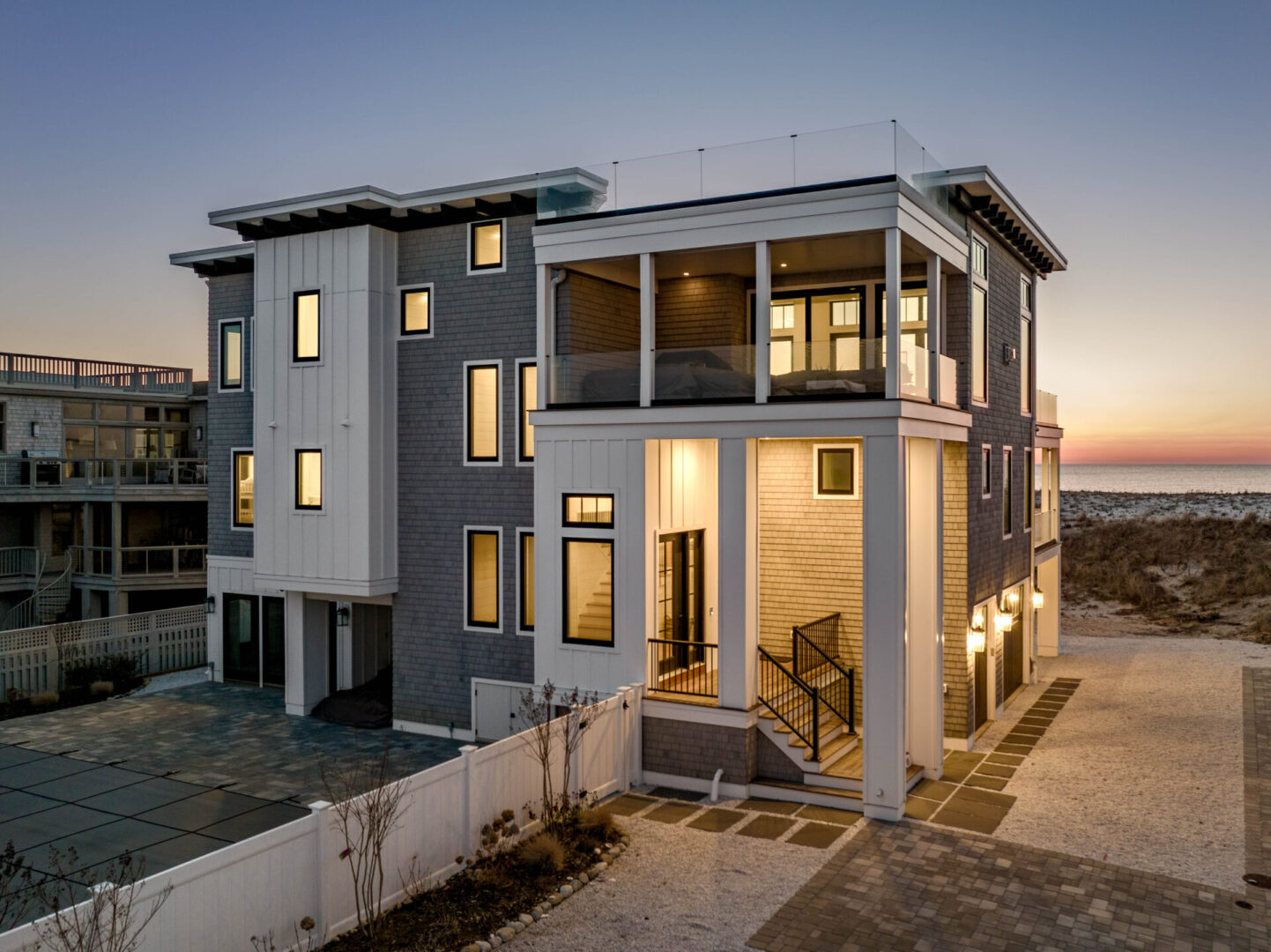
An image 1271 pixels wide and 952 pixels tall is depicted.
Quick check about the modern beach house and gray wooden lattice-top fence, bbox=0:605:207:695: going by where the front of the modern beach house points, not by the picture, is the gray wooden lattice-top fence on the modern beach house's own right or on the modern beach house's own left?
on the modern beach house's own right

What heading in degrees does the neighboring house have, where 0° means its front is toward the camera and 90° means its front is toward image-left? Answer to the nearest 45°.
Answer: approximately 315°

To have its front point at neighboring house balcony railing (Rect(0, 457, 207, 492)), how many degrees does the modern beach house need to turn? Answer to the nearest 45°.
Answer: approximately 90° to its right

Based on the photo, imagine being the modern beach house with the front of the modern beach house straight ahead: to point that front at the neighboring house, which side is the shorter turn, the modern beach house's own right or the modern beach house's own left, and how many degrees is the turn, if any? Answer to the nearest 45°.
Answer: approximately 90° to the modern beach house's own right

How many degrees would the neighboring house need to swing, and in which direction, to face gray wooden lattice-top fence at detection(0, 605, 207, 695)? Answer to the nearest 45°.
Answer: approximately 45° to its right
